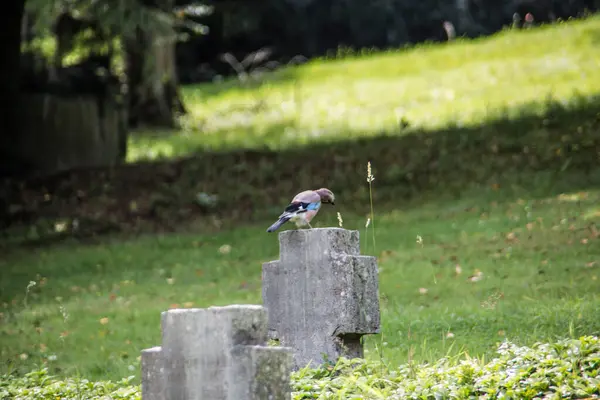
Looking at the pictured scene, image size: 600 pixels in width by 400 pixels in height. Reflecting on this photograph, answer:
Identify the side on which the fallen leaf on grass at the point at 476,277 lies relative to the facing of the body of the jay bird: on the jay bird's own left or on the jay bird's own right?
on the jay bird's own left

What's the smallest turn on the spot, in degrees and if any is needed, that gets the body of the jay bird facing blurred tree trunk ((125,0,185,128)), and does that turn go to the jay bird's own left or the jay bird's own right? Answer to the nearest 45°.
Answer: approximately 90° to the jay bird's own left

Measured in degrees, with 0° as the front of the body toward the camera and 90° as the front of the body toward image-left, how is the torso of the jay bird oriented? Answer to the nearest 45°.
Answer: approximately 270°

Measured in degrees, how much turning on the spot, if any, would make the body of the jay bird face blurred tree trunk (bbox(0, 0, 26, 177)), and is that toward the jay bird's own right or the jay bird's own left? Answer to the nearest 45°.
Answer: approximately 135° to the jay bird's own left

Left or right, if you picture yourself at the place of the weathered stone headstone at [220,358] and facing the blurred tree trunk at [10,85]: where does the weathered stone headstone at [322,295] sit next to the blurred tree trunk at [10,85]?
right

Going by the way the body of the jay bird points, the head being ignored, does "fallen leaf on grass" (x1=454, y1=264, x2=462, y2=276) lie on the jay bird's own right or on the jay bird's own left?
on the jay bird's own left

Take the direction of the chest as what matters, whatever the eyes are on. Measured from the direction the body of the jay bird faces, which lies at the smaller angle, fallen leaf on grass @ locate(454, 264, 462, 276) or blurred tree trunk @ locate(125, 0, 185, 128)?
the fallen leaf on grass

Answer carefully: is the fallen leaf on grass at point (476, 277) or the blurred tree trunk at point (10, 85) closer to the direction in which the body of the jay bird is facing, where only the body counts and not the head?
the fallen leaf on grass
